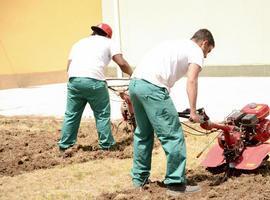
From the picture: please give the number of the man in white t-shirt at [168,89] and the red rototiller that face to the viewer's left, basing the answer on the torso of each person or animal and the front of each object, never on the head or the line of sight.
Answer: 0

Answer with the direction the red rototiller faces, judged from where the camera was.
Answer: facing away from the viewer and to the right of the viewer

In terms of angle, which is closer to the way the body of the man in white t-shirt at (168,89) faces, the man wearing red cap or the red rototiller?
the red rototiller

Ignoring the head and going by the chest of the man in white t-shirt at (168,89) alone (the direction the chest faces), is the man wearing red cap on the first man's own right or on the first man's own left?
on the first man's own left

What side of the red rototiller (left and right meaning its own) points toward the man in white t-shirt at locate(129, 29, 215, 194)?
back

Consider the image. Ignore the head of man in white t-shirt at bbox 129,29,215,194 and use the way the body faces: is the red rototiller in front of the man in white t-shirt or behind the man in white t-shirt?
in front

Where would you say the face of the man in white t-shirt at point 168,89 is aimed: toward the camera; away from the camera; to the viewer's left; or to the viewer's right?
to the viewer's right
